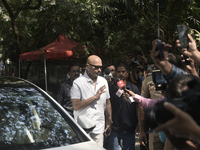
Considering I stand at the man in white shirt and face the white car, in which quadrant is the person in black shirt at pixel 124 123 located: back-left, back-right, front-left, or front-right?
back-left

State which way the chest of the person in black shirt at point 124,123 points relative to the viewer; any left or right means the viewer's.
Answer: facing the viewer

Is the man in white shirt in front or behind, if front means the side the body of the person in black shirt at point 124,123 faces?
in front

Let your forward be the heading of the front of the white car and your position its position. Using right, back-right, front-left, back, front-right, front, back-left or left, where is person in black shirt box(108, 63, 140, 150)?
left

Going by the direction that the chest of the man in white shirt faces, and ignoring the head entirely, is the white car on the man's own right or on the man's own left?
on the man's own right

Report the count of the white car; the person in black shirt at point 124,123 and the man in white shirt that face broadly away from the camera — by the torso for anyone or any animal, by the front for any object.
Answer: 0

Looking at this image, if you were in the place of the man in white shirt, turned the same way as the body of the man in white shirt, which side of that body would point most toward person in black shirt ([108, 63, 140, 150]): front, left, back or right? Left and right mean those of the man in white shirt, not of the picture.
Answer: left

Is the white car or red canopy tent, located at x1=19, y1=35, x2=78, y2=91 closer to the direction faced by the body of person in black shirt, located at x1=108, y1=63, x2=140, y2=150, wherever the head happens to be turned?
the white car

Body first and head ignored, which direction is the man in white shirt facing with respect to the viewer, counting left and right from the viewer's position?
facing the viewer and to the right of the viewer

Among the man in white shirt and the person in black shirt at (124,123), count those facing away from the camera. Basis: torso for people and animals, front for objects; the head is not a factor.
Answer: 0
